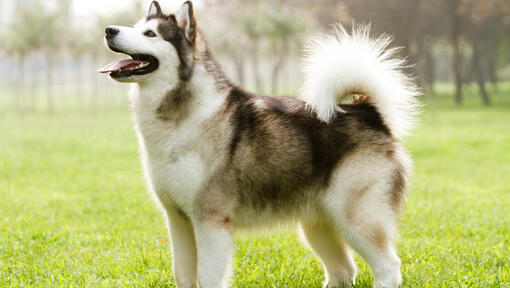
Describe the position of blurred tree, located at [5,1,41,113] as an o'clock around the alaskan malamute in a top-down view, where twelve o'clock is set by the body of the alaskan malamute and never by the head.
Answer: The blurred tree is roughly at 2 o'clock from the alaskan malamute.

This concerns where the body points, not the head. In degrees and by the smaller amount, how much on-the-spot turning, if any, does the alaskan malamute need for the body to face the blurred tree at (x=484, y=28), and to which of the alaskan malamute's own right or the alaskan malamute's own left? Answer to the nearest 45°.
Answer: approximately 135° to the alaskan malamute's own right

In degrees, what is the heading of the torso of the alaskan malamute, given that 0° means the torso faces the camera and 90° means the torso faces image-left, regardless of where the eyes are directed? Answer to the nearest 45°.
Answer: approximately 90°
